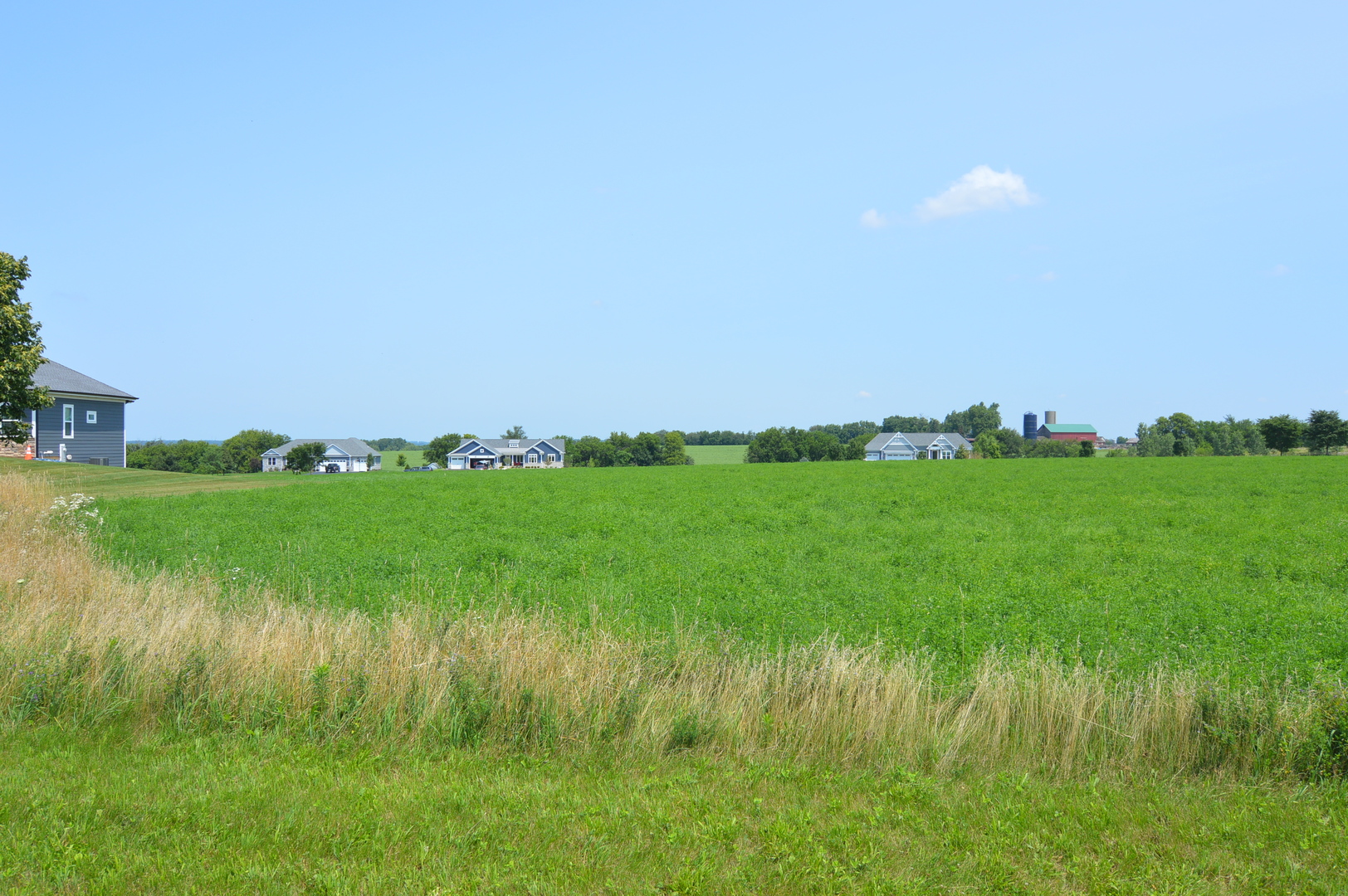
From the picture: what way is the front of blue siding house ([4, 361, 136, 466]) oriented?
to the viewer's left
